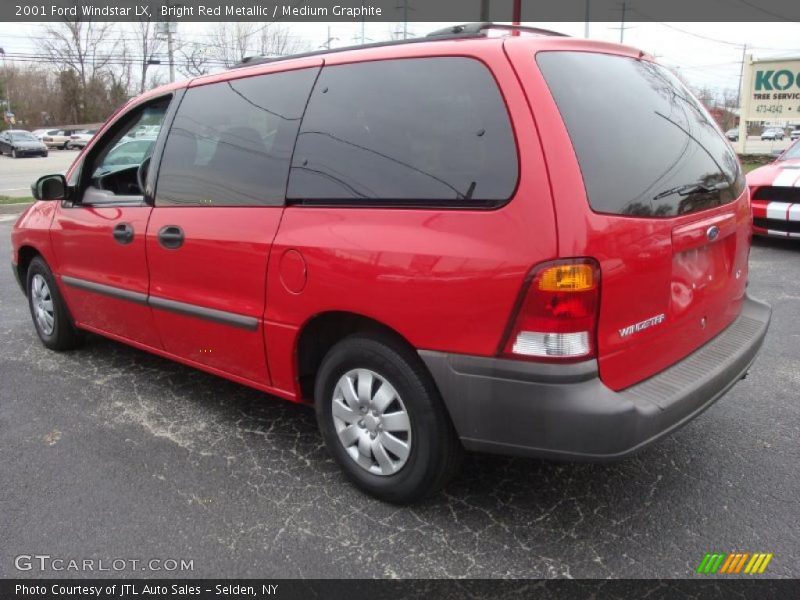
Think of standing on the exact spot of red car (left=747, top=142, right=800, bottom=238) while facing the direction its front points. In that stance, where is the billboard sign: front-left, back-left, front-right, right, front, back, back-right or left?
back-right

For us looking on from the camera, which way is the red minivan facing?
facing away from the viewer and to the left of the viewer

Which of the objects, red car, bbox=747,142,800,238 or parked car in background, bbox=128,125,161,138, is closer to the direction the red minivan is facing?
the parked car in background

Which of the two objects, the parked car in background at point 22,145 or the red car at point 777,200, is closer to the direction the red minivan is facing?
the parked car in background

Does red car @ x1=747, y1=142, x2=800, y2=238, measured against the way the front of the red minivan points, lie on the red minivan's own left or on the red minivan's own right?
on the red minivan's own right

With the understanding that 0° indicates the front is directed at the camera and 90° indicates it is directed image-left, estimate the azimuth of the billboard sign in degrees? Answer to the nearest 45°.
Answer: approximately 0°

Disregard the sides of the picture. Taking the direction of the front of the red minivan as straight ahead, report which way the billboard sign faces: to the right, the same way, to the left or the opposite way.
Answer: to the left

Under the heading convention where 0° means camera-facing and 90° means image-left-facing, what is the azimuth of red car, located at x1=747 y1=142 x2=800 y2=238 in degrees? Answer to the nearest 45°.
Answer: approximately 45°
